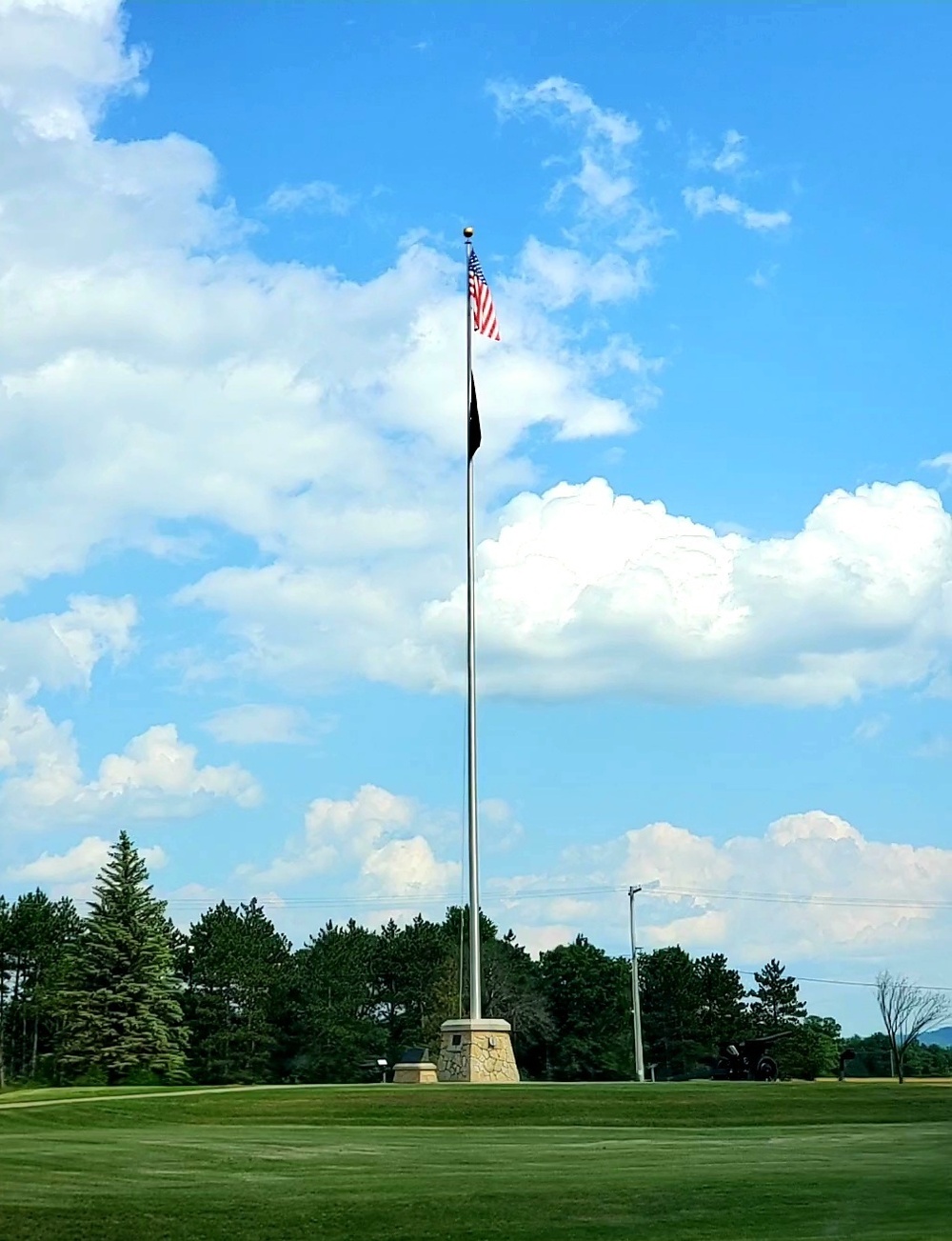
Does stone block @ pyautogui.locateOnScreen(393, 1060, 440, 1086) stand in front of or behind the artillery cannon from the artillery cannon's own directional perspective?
behind

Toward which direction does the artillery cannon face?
to the viewer's right
